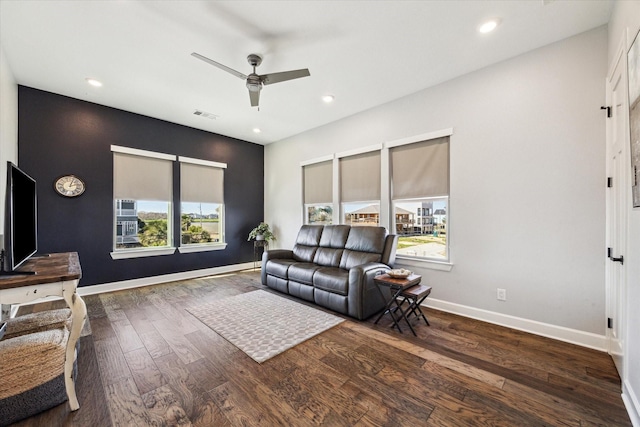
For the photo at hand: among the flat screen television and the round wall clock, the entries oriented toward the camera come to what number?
1

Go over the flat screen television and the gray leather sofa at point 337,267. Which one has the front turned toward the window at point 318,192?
the flat screen television

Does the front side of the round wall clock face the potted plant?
no

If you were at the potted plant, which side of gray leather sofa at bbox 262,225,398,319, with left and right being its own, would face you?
right

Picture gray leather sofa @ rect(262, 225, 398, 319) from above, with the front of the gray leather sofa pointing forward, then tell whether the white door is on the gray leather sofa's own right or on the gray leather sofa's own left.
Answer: on the gray leather sofa's own left

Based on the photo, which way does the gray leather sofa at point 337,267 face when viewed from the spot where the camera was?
facing the viewer and to the left of the viewer

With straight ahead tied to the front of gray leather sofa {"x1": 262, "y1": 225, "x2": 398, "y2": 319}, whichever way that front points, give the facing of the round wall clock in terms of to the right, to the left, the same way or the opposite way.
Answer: to the left

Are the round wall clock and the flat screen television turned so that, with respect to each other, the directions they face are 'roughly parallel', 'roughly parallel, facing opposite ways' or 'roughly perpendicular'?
roughly perpendicular

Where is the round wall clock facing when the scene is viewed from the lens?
facing the viewer

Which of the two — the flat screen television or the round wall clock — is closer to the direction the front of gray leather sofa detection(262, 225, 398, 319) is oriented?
the flat screen television

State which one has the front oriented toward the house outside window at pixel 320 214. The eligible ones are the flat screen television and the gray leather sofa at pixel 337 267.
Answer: the flat screen television

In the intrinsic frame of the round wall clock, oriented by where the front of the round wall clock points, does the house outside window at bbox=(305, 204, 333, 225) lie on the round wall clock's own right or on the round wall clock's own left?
on the round wall clock's own left

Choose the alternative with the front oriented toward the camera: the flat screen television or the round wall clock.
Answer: the round wall clock

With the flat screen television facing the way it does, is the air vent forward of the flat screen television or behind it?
forward

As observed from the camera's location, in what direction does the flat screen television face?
facing to the right of the viewer
